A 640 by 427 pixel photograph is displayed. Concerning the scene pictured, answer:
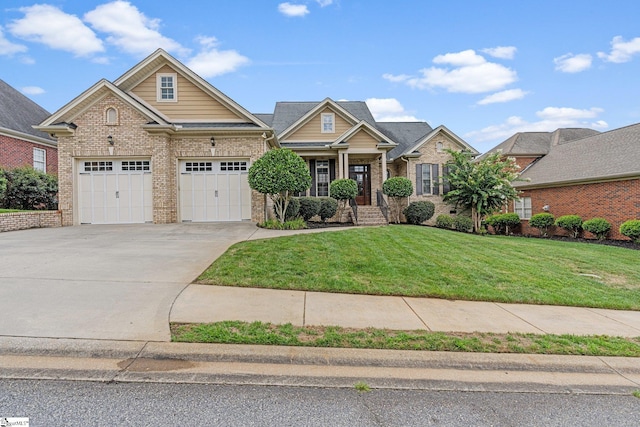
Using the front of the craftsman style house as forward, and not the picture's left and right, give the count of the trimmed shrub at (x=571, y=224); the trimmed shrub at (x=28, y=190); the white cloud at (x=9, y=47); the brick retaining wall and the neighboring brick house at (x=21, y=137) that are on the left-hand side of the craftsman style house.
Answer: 1

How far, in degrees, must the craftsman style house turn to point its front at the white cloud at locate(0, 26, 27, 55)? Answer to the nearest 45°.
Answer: approximately 135° to its right

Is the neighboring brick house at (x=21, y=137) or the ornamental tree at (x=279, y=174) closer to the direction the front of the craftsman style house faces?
the ornamental tree

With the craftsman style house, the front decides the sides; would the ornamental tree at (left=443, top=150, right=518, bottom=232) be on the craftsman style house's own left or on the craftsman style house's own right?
on the craftsman style house's own left

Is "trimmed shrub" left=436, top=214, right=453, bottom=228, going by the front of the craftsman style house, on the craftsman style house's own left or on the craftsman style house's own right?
on the craftsman style house's own left

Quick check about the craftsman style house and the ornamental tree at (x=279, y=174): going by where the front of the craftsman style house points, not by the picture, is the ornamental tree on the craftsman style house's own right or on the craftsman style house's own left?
on the craftsman style house's own left

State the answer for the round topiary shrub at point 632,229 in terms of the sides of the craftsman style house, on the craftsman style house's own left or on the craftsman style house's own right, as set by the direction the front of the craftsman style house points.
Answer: on the craftsman style house's own left

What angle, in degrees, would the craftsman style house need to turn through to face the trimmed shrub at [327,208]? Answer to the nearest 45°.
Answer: approximately 90° to its left

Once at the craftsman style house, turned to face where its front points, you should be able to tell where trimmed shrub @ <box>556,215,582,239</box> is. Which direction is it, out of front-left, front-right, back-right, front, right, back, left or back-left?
left

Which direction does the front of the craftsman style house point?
toward the camera

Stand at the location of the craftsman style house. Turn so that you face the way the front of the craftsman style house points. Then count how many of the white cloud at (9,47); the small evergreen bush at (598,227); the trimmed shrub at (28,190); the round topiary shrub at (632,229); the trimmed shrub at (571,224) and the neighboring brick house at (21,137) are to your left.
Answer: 3

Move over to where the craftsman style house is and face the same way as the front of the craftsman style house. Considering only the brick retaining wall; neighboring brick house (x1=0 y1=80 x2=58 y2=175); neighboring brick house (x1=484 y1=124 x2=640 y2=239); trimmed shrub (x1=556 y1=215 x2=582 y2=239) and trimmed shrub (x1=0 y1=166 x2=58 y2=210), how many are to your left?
2
